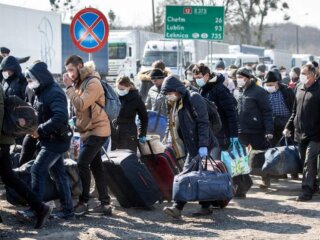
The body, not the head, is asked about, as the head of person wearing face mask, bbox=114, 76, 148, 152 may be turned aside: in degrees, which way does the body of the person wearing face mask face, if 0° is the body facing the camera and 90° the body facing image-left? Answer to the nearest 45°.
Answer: approximately 45°

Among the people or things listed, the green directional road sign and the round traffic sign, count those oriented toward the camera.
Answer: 2

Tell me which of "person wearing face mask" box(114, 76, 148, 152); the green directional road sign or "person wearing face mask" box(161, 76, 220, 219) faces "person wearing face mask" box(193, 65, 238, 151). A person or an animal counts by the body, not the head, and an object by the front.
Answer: the green directional road sign

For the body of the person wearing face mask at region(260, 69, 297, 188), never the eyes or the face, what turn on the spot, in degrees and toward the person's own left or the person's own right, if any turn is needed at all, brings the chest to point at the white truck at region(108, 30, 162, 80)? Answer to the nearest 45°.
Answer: approximately 135° to the person's own right

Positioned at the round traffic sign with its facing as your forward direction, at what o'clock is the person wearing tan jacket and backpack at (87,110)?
The person wearing tan jacket and backpack is roughly at 12 o'clock from the round traffic sign.

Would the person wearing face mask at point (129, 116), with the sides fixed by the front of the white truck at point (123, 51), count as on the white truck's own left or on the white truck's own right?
on the white truck's own left

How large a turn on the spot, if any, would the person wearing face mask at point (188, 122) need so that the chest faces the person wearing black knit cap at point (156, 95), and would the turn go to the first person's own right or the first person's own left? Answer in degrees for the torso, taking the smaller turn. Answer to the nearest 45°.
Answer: approximately 135° to the first person's own right

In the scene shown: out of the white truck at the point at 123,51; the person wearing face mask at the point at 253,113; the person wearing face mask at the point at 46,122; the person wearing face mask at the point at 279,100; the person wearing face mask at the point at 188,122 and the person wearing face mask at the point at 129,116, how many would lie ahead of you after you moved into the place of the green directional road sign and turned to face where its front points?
5

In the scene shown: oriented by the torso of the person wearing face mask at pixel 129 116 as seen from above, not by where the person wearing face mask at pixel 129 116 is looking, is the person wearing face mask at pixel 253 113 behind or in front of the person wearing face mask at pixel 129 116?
behind

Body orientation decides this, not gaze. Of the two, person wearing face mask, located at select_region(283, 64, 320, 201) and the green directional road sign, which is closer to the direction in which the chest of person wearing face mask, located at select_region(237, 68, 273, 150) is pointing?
the person wearing face mask
